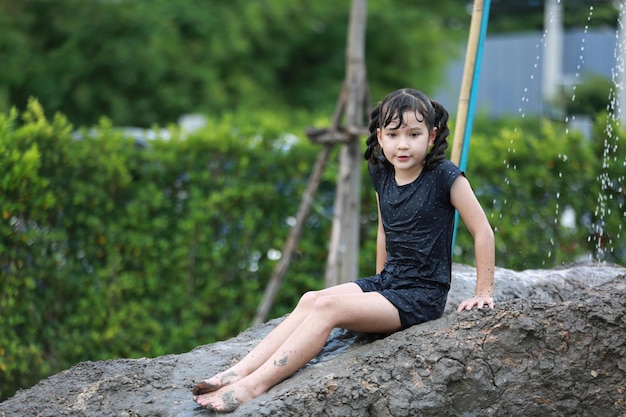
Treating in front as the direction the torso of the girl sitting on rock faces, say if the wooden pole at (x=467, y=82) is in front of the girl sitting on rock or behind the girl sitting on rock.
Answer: behind

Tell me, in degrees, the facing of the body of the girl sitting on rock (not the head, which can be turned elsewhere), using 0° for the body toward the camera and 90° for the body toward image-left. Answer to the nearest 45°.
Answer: approximately 45°

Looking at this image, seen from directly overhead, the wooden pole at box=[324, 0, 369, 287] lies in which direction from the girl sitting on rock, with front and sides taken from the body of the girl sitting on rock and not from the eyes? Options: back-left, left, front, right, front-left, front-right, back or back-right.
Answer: back-right

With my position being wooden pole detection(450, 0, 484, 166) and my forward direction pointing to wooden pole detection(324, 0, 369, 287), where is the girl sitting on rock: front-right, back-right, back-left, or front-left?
back-left
